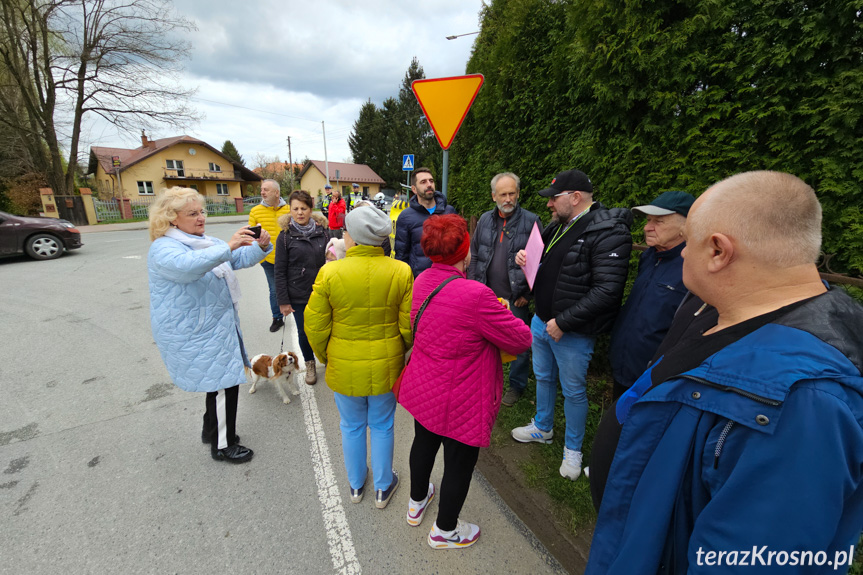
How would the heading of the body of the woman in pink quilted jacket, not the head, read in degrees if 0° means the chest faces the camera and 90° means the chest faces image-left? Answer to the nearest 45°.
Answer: approximately 225°

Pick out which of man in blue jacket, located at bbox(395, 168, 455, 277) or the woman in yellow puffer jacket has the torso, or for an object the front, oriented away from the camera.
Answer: the woman in yellow puffer jacket

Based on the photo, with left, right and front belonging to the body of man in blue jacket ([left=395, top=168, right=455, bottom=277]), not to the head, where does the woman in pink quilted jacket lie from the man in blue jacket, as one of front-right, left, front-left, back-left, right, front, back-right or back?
front-right

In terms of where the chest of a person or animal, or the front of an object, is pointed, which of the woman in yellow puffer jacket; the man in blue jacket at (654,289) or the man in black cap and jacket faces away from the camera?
the woman in yellow puffer jacket

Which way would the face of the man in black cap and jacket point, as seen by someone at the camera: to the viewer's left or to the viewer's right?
to the viewer's left

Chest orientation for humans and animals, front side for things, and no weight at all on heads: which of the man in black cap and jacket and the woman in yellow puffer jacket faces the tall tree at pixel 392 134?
the woman in yellow puffer jacket

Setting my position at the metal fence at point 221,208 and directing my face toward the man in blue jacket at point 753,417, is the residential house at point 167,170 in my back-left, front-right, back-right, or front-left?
back-right

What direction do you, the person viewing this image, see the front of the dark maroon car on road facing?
facing to the right of the viewer

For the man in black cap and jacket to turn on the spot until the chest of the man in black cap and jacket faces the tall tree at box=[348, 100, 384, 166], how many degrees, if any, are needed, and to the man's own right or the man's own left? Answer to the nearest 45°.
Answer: approximately 90° to the man's own right

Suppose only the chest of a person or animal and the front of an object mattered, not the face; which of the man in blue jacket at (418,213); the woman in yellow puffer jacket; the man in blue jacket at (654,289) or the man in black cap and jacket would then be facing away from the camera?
the woman in yellow puffer jacket
